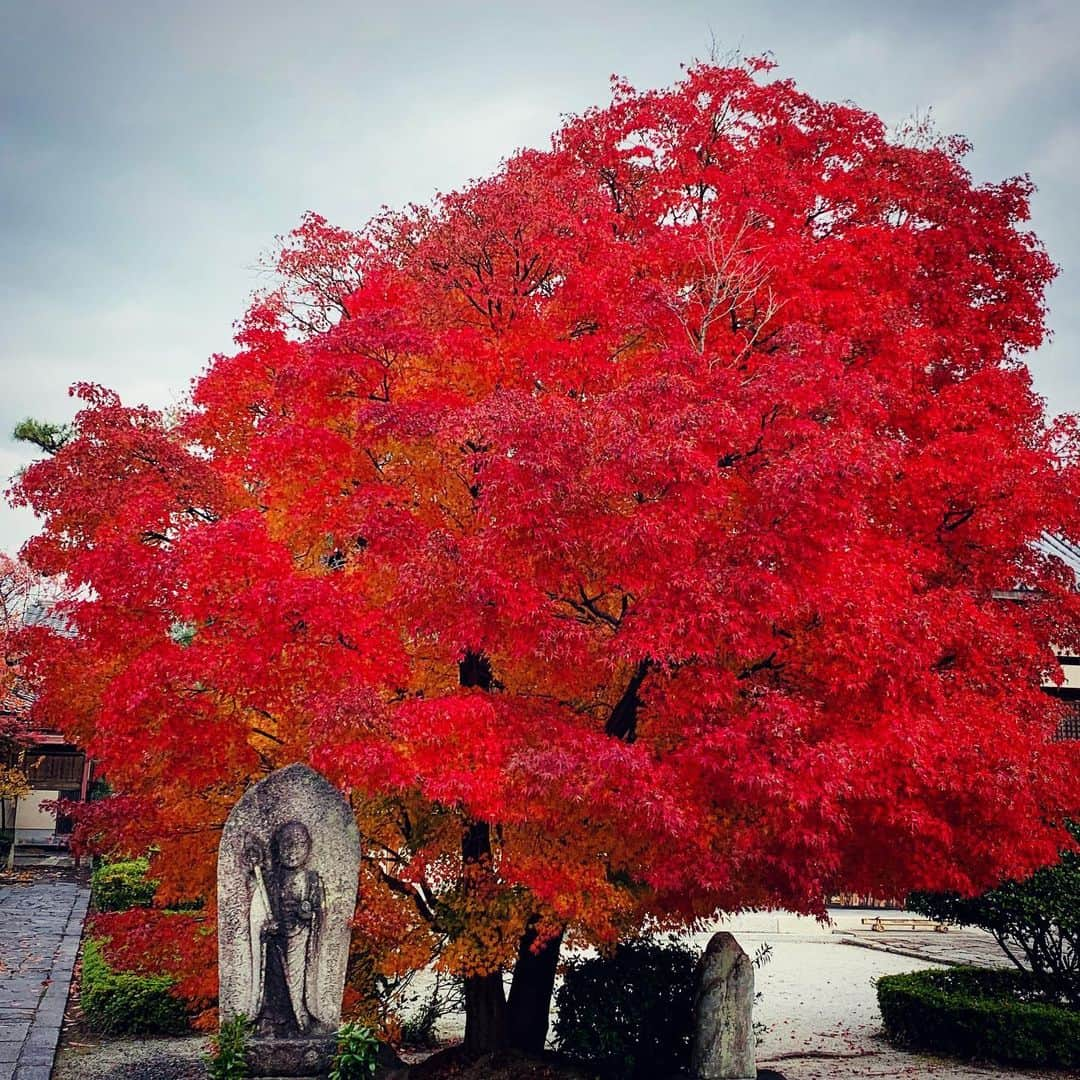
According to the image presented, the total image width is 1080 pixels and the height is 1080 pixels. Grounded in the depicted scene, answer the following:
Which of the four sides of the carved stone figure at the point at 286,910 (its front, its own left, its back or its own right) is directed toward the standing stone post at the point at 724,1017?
left

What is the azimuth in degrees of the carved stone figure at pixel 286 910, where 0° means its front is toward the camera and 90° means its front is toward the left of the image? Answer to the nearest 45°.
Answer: approximately 0°

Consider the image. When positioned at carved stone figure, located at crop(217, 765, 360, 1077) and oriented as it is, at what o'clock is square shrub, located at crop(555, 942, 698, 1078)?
The square shrub is roughly at 8 o'clock from the carved stone figure.

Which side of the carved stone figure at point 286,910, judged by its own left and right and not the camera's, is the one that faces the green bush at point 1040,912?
left

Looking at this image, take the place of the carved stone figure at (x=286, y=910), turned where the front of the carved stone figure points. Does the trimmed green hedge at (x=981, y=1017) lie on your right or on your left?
on your left
